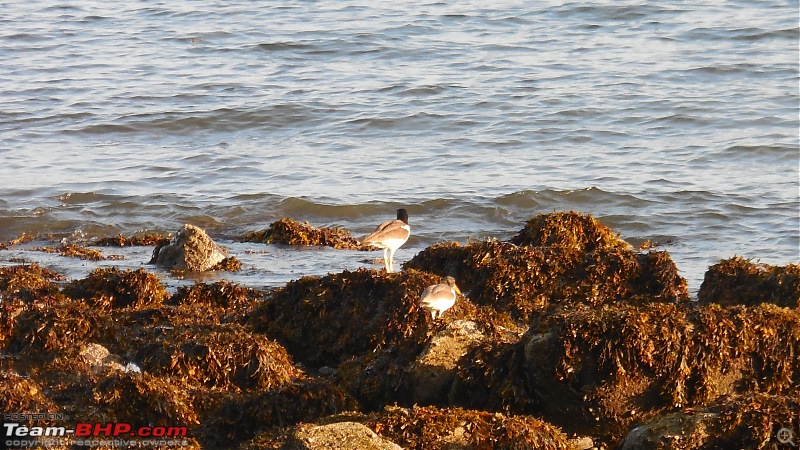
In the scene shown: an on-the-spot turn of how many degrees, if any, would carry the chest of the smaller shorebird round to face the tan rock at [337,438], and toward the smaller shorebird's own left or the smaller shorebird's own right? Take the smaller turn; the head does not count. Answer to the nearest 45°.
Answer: approximately 90° to the smaller shorebird's own right

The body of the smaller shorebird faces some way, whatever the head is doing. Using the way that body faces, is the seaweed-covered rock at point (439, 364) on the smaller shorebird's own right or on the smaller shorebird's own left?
on the smaller shorebird's own right

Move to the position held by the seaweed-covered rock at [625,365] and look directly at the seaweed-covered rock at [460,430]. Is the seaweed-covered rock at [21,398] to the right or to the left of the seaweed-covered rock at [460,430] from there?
right

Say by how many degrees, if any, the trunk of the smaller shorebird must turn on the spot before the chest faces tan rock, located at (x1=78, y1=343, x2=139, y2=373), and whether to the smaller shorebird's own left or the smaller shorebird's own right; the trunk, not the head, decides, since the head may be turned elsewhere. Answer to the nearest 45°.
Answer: approximately 135° to the smaller shorebird's own right

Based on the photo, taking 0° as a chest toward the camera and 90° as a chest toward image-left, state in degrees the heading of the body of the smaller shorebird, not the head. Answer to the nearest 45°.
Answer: approximately 270°

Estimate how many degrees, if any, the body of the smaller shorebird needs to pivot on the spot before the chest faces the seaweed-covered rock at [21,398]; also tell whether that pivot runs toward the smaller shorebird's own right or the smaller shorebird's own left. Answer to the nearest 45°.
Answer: approximately 135° to the smaller shorebird's own right

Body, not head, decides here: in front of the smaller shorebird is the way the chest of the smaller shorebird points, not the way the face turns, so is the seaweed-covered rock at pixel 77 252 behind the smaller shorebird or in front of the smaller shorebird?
behind

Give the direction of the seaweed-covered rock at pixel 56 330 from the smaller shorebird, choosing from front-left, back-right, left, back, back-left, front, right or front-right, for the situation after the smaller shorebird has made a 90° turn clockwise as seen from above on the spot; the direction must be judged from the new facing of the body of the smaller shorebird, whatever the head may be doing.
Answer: front-right

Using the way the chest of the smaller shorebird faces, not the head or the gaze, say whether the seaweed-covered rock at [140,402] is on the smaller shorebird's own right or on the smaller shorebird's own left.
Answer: on the smaller shorebird's own right

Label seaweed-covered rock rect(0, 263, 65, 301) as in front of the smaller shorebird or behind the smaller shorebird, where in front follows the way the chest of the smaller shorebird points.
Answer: behind

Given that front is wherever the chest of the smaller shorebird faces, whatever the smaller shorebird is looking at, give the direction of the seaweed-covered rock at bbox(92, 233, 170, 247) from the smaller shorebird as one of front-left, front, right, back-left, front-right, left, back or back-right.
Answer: back-left
